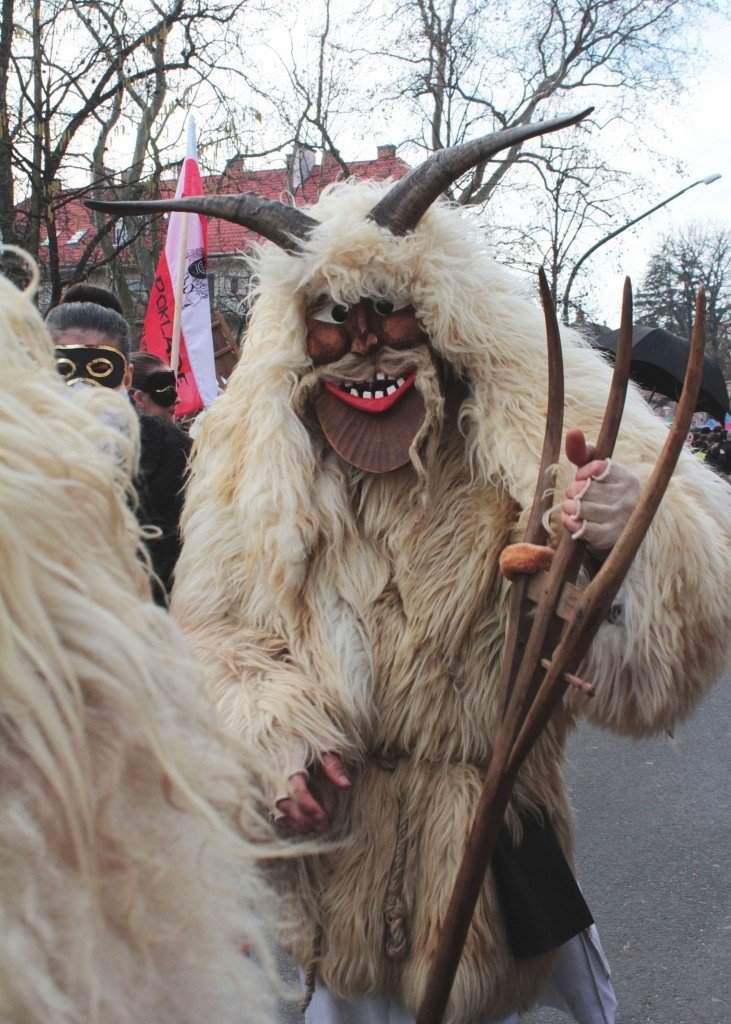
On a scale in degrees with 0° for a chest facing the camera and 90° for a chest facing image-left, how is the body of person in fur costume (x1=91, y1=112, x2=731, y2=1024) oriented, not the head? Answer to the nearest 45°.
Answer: approximately 0°

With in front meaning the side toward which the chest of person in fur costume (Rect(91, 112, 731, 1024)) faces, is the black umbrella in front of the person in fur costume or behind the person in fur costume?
behind

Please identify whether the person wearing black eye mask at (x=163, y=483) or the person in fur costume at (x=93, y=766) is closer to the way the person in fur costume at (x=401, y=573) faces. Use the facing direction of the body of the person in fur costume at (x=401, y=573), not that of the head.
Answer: the person in fur costume
